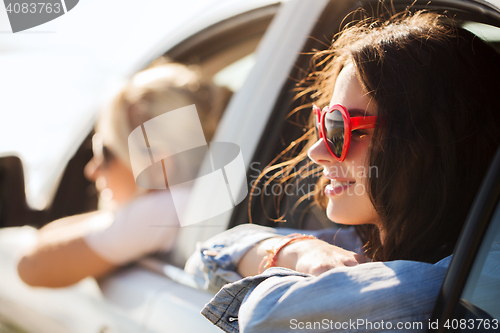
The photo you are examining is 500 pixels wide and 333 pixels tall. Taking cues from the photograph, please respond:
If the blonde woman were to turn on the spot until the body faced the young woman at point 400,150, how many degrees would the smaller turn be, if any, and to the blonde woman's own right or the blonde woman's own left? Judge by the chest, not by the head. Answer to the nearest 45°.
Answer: approximately 135° to the blonde woman's own left

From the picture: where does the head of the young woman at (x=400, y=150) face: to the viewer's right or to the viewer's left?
to the viewer's left

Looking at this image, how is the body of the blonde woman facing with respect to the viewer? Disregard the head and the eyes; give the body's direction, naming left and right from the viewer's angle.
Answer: facing to the left of the viewer

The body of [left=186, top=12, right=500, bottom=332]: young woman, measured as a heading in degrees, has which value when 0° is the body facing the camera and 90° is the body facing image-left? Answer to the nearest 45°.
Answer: approximately 90°

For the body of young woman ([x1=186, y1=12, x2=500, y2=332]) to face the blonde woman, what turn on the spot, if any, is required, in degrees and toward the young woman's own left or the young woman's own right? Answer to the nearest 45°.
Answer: approximately 45° to the young woman's own right

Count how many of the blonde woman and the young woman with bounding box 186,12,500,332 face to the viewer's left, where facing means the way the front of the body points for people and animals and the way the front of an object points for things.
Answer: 2
